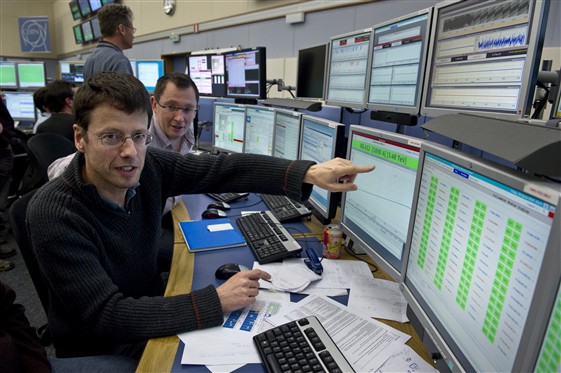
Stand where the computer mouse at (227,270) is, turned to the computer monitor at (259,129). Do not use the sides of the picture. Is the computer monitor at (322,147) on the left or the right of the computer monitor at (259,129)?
right

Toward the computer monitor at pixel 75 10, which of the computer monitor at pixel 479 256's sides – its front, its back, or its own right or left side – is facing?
right

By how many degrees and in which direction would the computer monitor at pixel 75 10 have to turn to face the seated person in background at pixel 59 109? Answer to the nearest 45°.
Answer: approximately 45° to its right

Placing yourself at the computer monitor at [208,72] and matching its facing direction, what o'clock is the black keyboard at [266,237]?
The black keyboard is roughly at 12 o'clock from the computer monitor.

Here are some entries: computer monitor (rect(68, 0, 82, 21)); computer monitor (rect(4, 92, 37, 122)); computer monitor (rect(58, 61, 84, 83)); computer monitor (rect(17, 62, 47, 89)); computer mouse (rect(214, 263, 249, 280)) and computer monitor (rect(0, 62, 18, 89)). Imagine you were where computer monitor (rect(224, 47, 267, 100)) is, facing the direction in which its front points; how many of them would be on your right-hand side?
5

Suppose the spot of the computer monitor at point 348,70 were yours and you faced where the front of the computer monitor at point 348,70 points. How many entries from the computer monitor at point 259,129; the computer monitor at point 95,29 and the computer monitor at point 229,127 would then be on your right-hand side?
3

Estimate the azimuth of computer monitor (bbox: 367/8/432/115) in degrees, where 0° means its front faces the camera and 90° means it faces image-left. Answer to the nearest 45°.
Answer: approximately 45°

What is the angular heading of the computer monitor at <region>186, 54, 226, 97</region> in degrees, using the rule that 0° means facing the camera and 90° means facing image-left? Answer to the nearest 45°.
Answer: approximately 0°

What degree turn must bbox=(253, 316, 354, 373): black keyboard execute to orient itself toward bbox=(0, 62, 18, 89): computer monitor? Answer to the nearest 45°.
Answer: approximately 90° to its right

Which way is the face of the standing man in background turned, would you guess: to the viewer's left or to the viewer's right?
to the viewer's right

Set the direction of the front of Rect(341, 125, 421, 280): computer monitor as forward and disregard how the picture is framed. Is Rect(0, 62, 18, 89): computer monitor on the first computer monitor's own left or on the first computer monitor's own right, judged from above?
on the first computer monitor's own right

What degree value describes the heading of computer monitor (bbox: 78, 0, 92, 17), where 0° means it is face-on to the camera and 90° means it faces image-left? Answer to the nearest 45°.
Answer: approximately 315°

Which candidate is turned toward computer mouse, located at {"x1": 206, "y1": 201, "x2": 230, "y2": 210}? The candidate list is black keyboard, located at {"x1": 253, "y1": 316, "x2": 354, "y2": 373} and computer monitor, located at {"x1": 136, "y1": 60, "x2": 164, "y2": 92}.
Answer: the computer monitor
